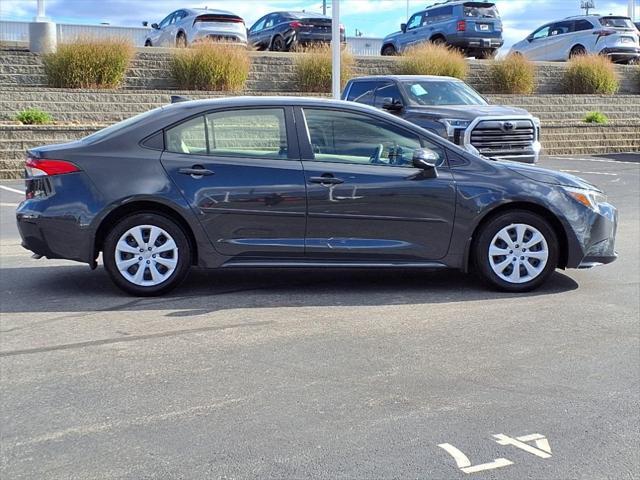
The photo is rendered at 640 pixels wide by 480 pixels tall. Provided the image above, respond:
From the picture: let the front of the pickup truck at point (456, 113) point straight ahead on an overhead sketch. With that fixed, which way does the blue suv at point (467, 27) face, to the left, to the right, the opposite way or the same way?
the opposite way

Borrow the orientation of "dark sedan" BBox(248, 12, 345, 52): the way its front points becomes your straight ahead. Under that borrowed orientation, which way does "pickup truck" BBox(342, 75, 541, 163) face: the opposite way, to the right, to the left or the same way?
the opposite way

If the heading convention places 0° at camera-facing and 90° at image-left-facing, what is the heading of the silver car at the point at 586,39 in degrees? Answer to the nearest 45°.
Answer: approximately 135°

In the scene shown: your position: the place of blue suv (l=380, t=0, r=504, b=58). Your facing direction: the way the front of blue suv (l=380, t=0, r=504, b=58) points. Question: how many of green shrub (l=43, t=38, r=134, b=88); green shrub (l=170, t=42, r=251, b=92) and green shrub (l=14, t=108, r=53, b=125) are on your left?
3

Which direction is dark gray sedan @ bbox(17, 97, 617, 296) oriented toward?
to the viewer's right

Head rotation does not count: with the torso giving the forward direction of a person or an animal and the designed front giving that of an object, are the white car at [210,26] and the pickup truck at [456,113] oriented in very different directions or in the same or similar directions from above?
very different directions

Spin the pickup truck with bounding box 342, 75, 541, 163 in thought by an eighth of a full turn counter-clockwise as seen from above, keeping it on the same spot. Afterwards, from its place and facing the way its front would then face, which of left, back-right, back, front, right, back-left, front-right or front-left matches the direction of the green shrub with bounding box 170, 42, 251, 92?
back-left

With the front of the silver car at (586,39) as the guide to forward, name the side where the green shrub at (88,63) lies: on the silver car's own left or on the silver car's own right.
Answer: on the silver car's own left

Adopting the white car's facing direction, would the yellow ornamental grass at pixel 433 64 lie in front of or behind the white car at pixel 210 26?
behind
